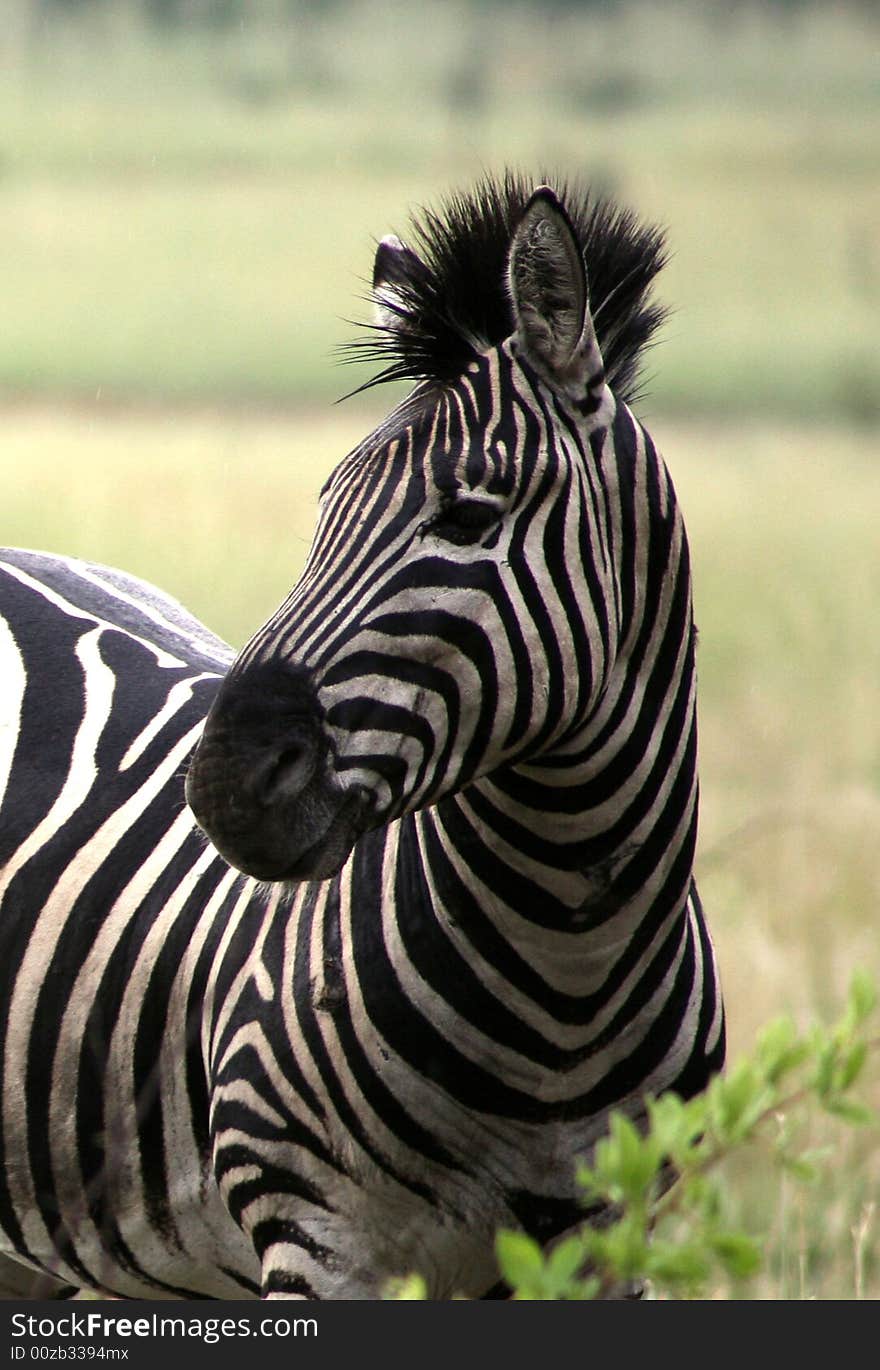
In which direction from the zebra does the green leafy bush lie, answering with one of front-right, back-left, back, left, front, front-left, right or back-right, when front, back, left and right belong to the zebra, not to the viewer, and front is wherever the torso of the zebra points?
front-right

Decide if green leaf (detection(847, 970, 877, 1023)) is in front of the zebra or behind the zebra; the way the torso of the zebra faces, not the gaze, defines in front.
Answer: in front
